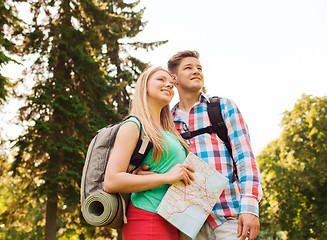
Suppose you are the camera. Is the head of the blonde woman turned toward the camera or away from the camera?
toward the camera

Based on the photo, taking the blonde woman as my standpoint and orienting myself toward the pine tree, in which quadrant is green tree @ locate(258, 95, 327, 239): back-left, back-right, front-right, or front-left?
front-right

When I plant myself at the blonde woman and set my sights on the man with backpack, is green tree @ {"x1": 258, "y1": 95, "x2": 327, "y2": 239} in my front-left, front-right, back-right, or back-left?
front-left

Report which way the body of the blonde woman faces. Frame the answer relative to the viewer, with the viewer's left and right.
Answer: facing the viewer and to the right of the viewer

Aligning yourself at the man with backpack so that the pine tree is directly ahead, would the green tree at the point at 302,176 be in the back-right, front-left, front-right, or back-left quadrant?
front-right

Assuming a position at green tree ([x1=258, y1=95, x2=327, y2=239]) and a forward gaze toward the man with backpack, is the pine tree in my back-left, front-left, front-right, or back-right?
front-right

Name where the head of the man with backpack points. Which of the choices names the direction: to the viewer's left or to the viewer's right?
to the viewer's right

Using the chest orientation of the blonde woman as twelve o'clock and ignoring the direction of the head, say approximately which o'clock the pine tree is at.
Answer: The pine tree is roughly at 7 o'clock from the blonde woman.

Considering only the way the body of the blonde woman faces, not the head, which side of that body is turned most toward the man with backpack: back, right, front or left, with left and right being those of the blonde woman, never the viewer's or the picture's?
left
